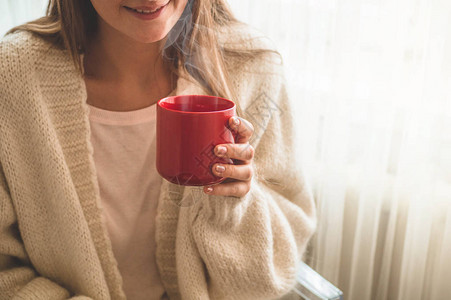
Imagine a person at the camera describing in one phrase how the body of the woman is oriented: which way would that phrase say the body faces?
toward the camera

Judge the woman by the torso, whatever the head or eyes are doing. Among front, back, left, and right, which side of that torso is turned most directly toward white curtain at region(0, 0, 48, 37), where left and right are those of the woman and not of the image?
back

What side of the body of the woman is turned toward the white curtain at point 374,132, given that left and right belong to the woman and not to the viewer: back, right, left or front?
left
